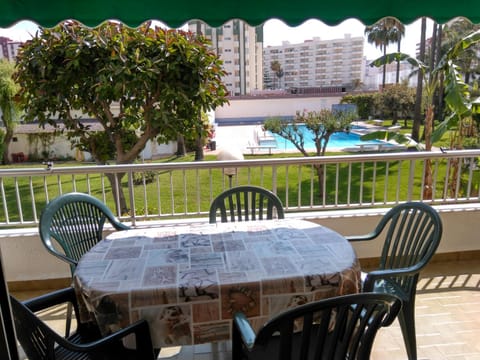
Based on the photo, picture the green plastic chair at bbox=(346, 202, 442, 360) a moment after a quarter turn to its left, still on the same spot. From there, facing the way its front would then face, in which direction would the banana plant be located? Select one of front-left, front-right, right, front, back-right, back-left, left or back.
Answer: back-left

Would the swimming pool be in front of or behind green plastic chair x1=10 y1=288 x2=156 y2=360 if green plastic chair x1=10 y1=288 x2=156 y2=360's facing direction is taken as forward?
in front

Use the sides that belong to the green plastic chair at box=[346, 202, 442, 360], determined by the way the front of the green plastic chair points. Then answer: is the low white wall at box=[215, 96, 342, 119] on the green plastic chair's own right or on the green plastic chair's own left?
on the green plastic chair's own right

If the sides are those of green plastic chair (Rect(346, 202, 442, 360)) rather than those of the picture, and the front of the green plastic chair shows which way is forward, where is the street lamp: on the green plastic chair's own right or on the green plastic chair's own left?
on the green plastic chair's own right

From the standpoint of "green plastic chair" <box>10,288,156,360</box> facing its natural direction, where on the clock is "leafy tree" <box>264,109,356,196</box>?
The leafy tree is roughly at 12 o'clock from the green plastic chair.

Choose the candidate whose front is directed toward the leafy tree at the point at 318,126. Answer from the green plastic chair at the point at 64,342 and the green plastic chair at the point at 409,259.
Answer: the green plastic chair at the point at 64,342

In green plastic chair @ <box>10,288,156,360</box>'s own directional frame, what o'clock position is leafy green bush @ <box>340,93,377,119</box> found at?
The leafy green bush is roughly at 12 o'clock from the green plastic chair.

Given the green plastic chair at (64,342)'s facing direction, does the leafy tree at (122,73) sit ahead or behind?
ahead

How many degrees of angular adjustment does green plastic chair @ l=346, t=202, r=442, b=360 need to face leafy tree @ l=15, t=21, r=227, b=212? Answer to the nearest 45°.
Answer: approximately 90° to its right

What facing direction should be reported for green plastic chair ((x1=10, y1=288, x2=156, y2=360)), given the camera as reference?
facing away from the viewer and to the right of the viewer

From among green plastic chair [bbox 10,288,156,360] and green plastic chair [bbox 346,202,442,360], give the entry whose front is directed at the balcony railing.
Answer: green plastic chair [bbox 10,288,156,360]

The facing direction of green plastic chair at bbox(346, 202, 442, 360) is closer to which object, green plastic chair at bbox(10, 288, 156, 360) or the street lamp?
the green plastic chair

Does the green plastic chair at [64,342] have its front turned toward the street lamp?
no

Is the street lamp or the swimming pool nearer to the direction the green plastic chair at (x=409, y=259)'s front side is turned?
the street lamp
